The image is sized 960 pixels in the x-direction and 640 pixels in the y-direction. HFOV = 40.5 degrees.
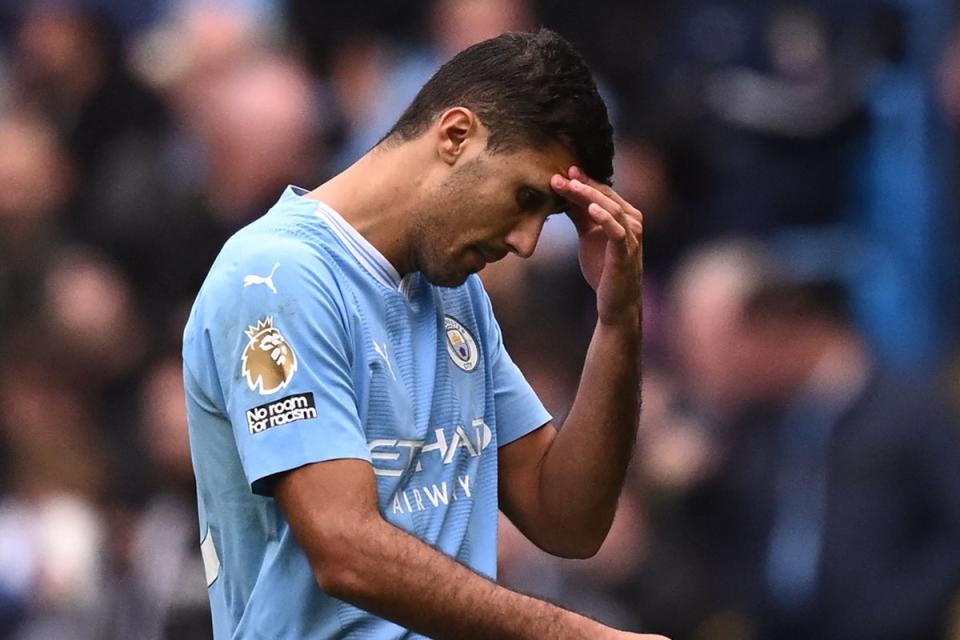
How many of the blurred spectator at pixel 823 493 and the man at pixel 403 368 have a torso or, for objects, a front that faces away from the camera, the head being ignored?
0

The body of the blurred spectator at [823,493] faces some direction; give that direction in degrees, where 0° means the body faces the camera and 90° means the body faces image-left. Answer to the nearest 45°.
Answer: approximately 45°

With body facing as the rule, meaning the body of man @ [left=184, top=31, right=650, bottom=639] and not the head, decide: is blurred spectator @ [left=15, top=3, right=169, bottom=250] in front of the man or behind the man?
behind

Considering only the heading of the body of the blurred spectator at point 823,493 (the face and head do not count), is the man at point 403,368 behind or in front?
in front

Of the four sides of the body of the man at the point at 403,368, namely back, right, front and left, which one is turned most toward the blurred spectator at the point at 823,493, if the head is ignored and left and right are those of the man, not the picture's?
left

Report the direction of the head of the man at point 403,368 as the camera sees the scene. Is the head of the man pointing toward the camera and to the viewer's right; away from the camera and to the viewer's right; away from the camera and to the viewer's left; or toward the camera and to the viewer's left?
toward the camera and to the viewer's right
